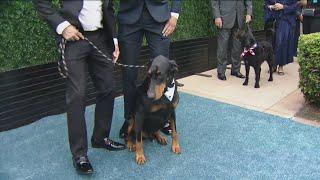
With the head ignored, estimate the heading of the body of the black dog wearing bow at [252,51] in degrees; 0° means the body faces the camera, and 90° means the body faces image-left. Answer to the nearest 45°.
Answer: approximately 45°

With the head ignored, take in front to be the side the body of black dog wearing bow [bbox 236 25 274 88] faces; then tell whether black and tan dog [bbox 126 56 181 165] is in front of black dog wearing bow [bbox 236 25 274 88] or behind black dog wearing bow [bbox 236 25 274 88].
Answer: in front

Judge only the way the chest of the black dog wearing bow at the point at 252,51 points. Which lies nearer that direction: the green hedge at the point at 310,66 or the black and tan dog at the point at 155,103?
the black and tan dog

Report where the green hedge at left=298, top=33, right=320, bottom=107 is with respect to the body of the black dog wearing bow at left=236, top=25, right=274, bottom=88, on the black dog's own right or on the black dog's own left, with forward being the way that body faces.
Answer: on the black dog's own left

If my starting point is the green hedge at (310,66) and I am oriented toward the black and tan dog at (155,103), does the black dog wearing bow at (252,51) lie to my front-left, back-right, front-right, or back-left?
back-right
